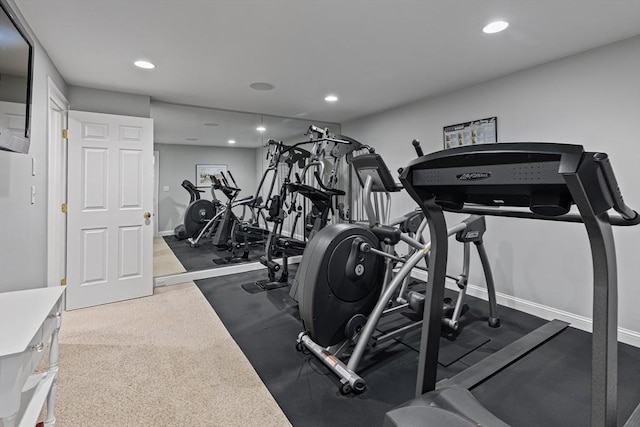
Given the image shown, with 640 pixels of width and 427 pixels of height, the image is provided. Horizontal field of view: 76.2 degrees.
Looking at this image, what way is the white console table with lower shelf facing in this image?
to the viewer's right

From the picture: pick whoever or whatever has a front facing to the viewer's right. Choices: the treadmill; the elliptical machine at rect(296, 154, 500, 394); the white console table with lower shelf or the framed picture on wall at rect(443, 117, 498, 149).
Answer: the white console table with lower shelf

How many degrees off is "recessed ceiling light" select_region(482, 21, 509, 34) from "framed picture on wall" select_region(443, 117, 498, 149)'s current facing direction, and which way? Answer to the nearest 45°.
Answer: approximately 45° to its left

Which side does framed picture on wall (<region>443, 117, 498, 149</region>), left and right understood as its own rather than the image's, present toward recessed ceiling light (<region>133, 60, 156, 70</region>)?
front

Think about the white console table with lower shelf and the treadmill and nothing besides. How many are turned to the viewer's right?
1

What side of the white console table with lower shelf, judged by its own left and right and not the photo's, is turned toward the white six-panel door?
left

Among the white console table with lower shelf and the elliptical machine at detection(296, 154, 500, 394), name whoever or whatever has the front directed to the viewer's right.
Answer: the white console table with lower shelf

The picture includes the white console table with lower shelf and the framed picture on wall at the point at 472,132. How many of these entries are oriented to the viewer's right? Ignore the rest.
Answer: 1

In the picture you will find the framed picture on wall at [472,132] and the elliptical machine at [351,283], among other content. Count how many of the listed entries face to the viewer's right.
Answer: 0
